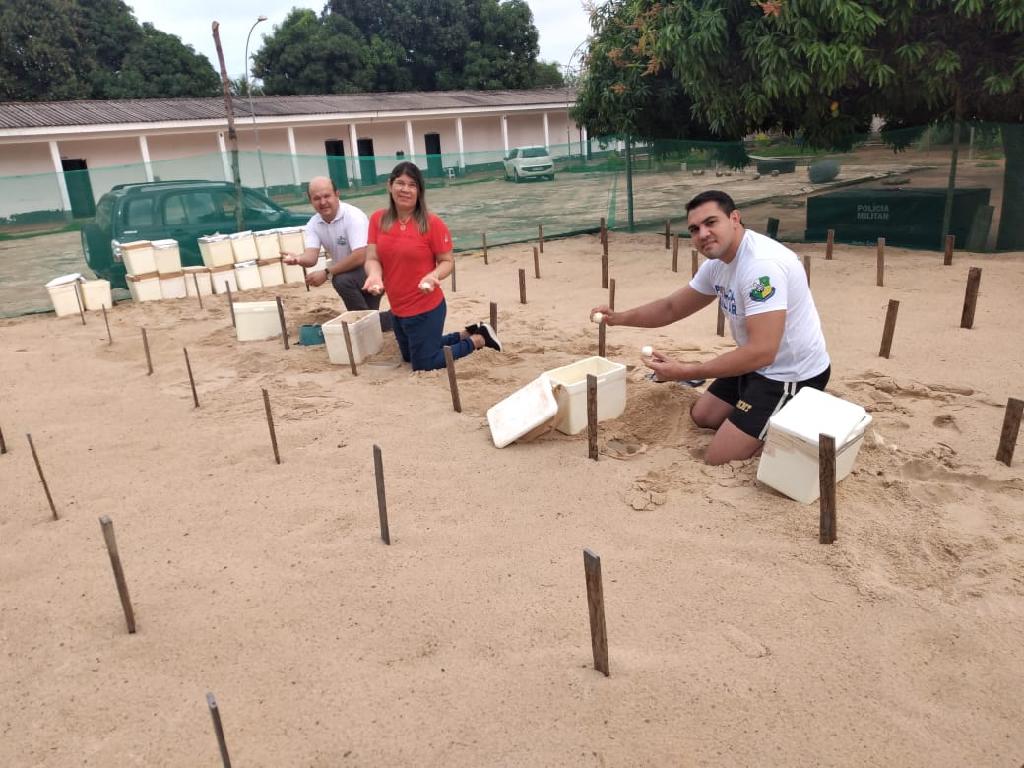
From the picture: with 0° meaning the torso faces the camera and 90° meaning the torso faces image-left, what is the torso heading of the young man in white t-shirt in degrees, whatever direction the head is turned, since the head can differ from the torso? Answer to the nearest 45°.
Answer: approximately 45°

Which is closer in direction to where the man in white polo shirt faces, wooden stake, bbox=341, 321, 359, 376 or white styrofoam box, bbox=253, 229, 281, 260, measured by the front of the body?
the wooden stake

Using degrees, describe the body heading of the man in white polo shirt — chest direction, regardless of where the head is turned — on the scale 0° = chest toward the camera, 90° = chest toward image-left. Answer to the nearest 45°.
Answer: approximately 45°

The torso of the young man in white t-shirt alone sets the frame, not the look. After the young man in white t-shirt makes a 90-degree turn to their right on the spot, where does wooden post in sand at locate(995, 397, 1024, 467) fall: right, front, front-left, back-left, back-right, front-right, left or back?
back-right

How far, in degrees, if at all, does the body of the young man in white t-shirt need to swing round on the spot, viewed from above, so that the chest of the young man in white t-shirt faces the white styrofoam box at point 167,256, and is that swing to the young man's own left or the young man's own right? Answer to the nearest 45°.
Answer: approximately 90° to the young man's own right

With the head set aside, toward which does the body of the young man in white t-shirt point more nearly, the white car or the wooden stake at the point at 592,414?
the wooden stake

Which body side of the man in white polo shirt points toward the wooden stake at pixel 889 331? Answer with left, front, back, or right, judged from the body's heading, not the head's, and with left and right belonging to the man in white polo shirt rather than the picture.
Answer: left
